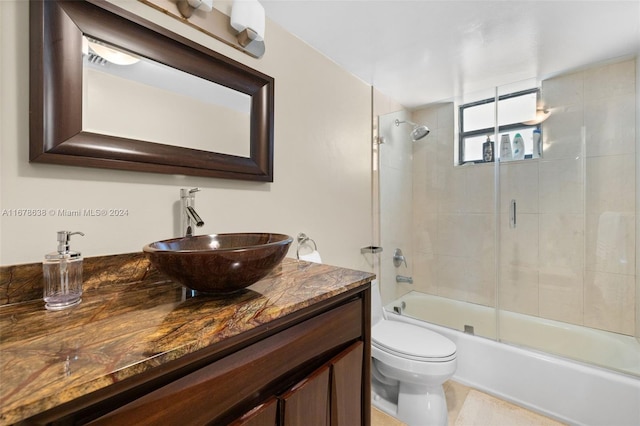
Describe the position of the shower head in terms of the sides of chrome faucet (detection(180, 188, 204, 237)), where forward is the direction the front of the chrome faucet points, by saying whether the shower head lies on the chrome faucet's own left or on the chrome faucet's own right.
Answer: on the chrome faucet's own left

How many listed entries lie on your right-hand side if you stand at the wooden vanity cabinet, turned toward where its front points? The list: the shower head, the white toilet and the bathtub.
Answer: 0

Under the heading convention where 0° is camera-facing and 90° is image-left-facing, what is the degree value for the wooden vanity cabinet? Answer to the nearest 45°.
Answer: approximately 315°

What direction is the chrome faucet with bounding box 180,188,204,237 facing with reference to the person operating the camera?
facing the viewer and to the right of the viewer

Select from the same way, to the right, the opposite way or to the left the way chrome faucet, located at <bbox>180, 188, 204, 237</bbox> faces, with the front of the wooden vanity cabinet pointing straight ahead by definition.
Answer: the same way

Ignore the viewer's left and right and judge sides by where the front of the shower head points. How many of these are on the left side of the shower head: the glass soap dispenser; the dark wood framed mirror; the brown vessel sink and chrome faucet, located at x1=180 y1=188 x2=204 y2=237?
0

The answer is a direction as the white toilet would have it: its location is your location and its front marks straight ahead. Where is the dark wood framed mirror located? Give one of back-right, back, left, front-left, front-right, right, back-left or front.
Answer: right

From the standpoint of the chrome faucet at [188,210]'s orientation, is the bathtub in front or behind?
in front

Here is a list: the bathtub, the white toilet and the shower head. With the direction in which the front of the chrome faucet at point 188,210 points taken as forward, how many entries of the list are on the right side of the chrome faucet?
0

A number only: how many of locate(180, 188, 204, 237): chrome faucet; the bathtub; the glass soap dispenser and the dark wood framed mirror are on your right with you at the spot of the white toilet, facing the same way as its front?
3

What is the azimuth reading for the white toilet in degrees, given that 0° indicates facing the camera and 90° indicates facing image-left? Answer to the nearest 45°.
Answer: approximately 315°

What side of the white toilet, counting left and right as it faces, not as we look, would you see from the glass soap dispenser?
right

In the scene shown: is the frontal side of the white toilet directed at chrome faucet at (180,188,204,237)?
no

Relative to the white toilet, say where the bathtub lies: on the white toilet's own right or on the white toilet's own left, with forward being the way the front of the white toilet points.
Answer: on the white toilet's own left

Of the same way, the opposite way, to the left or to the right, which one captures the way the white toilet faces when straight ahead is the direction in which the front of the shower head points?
the same way
